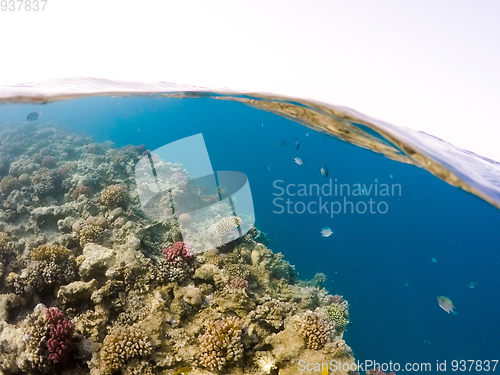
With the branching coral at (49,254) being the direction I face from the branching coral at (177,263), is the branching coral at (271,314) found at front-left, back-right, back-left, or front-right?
back-left

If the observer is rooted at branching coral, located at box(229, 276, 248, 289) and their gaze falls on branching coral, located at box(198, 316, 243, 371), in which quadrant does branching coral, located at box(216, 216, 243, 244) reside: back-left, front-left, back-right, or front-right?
back-right
